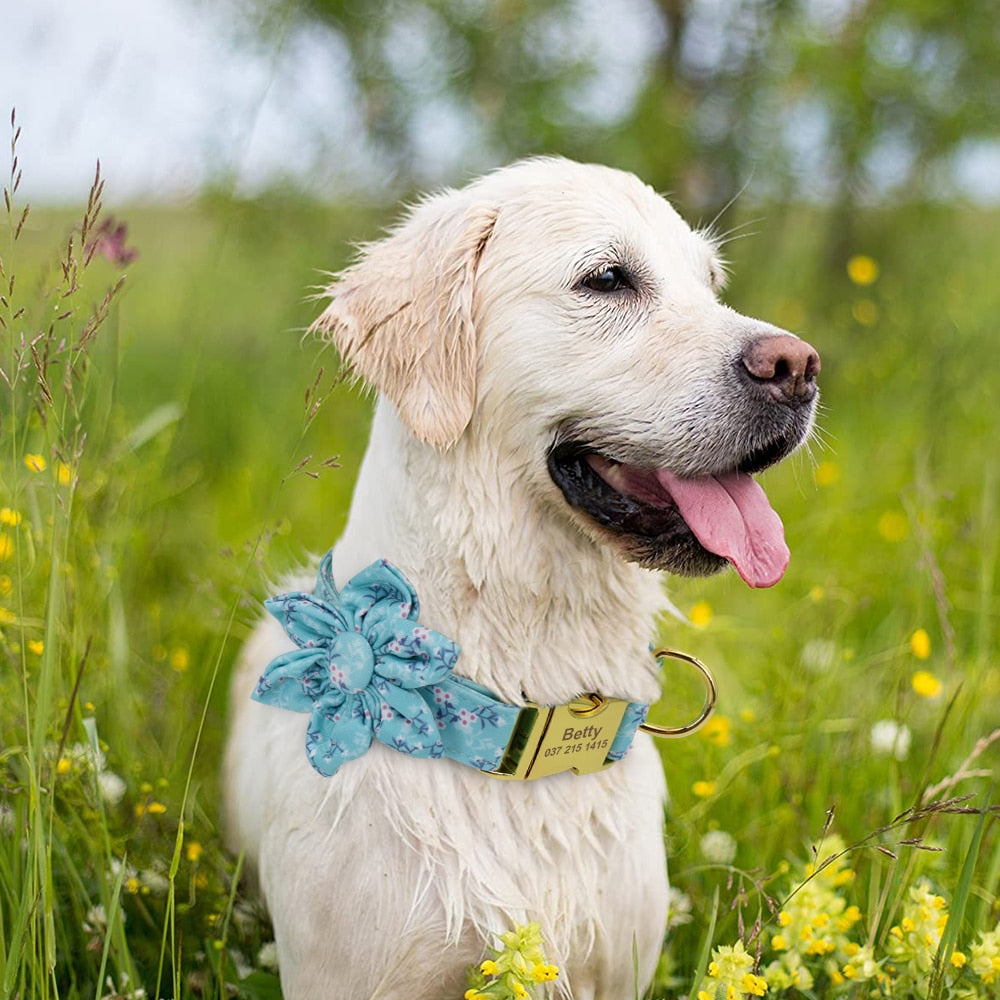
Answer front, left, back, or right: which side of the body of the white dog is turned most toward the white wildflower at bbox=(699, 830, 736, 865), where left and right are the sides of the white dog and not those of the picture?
left

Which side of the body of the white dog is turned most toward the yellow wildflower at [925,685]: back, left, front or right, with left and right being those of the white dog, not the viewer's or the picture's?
left

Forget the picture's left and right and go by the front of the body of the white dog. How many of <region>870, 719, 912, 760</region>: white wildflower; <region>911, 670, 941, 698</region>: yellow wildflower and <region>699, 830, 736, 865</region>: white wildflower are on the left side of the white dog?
3

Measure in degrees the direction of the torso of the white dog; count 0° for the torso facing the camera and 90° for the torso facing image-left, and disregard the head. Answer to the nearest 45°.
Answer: approximately 315°
